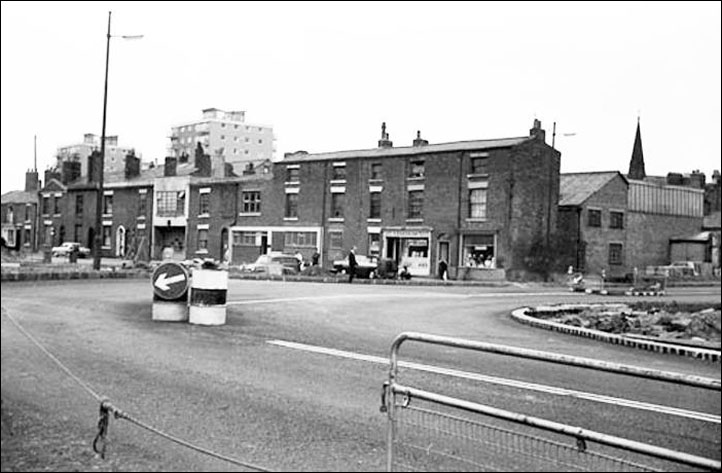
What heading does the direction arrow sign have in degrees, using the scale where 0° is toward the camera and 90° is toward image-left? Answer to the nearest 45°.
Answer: approximately 0°

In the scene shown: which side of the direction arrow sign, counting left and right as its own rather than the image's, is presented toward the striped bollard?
left

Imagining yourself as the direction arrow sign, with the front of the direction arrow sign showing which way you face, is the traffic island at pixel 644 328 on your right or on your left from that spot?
on your left
